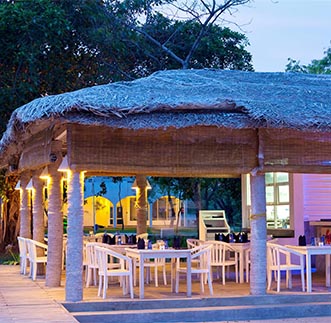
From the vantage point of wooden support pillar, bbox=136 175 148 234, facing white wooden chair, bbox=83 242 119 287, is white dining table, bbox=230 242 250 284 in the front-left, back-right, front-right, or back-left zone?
front-left

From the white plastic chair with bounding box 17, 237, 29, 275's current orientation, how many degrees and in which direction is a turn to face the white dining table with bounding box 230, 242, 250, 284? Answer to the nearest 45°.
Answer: approximately 45° to its right

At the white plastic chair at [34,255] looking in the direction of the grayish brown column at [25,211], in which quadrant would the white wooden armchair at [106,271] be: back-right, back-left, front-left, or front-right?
back-right

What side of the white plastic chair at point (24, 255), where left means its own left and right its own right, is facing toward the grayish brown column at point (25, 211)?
left

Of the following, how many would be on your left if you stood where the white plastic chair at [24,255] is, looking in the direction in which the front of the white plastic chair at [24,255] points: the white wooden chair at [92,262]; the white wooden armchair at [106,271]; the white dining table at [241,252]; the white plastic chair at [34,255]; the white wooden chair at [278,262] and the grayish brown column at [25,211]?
1

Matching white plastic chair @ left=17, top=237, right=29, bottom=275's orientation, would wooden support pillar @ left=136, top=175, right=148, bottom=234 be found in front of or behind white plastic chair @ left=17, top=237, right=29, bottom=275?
in front

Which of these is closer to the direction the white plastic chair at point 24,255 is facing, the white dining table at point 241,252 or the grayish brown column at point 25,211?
the white dining table

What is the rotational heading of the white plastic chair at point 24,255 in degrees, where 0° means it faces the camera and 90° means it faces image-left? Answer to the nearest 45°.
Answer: approximately 270°

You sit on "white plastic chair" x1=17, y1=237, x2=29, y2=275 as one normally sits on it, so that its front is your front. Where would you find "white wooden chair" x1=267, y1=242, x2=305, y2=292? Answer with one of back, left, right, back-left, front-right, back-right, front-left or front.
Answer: front-right
